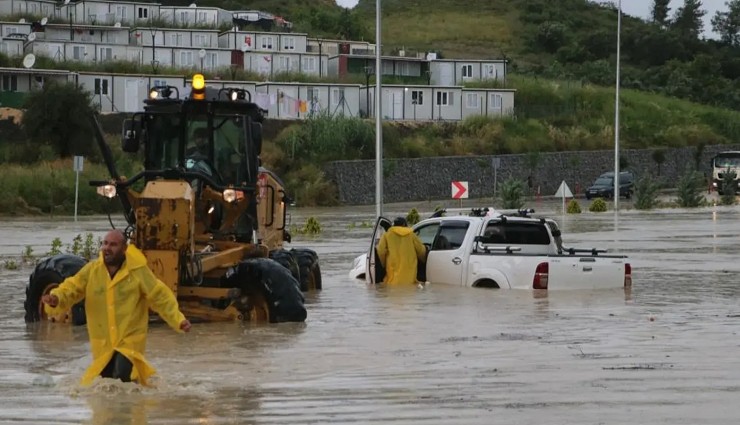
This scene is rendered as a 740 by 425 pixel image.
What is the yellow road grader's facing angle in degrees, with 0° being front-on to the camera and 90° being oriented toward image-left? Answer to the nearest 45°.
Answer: approximately 45°

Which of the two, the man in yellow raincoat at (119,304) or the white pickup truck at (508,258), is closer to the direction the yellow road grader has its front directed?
the man in yellow raincoat

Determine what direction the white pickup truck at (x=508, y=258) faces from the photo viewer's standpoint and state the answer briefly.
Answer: facing away from the viewer and to the left of the viewer

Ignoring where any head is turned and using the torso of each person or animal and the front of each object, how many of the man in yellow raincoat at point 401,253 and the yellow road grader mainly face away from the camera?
1

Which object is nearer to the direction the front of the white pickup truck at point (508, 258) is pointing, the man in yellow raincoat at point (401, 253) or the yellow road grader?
the man in yellow raincoat

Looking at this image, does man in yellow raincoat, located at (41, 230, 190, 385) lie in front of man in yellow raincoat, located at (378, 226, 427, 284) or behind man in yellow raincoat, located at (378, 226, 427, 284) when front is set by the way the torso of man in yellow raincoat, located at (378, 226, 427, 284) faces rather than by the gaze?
behind

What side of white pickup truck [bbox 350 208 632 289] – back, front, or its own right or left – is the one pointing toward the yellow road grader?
left

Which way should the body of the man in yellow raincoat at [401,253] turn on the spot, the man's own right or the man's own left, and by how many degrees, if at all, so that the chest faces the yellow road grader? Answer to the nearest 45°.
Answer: approximately 135° to the man's own left

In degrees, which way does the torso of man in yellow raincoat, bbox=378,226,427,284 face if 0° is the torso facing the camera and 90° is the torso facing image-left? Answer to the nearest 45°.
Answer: approximately 180°

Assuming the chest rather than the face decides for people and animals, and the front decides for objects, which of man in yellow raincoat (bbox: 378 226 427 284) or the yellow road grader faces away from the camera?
the man in yellow raincoat

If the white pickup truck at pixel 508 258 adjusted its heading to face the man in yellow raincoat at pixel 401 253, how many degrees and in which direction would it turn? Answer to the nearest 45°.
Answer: approximately 45° to its left
